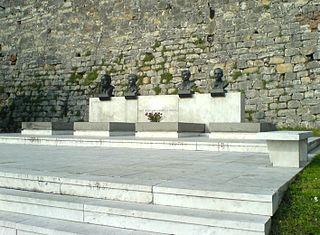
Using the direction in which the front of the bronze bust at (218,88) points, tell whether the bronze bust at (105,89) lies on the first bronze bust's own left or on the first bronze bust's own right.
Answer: on the first bronze bust's own right

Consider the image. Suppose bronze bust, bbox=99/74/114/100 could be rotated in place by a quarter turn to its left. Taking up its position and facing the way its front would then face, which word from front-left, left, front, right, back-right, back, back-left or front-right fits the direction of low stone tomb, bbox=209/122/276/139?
front

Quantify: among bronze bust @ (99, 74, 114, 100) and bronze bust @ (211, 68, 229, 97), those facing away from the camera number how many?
0

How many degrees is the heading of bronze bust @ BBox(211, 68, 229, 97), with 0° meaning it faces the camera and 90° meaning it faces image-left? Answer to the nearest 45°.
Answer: approximately 45°

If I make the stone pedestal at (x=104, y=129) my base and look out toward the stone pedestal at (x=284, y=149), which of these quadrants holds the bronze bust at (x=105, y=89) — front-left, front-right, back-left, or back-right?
back-left

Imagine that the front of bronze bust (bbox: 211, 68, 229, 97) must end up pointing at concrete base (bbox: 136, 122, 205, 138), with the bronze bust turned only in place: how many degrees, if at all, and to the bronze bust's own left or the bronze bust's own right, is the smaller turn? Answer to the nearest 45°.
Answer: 0° — it already faces it

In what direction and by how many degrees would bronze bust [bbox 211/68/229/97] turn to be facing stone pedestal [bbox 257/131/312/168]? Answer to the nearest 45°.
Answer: approximately 45° to its left

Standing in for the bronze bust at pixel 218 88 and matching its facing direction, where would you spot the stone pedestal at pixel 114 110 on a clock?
The stone pedestal is roughly at 2 o'clock from the bronze bust.

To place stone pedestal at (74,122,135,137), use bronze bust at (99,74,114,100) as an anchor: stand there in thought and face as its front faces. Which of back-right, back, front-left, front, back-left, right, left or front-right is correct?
front-left

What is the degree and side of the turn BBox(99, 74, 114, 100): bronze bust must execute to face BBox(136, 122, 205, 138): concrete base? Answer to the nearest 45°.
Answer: approximately 90° to its left
